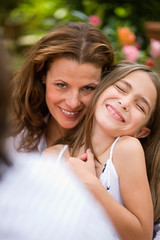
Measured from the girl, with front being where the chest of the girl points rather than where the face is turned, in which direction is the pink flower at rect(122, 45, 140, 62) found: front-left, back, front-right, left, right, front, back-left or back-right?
back-right

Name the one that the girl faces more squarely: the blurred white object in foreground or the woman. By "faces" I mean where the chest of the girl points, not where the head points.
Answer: the blurred white object in foreground

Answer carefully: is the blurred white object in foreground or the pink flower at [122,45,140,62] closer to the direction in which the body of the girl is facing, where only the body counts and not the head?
the blurred white object in foreground

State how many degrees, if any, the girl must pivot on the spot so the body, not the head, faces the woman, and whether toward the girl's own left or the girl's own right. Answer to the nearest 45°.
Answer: approximately 90° to the girl's own right

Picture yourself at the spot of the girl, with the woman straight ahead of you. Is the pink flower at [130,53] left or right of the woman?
right

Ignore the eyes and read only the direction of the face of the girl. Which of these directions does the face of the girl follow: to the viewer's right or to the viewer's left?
to the viewer's left

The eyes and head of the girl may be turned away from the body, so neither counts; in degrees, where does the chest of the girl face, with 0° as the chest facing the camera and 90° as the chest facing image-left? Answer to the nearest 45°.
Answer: approximately 45°
